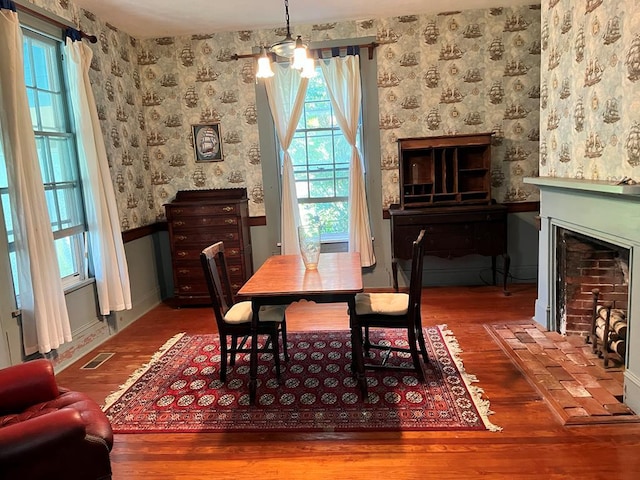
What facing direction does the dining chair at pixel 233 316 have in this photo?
to the viewer's right

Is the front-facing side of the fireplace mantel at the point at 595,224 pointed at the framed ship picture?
no

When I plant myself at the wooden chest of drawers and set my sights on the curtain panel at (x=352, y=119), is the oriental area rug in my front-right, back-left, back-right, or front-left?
front-right

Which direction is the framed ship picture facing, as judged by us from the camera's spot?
facing the viewer

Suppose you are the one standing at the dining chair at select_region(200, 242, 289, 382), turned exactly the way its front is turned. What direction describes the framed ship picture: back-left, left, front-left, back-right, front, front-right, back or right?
left

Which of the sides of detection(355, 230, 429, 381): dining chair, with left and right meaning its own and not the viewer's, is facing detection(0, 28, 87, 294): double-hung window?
front

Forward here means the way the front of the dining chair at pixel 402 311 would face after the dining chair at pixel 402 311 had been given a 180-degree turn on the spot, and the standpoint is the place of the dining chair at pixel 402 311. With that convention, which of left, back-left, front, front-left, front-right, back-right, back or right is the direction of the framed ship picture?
back-left

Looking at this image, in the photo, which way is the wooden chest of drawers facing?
toward the camera

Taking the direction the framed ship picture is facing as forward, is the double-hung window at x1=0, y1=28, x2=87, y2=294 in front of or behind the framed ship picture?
in front

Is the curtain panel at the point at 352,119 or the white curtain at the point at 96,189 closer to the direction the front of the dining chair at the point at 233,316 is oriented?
the curtain panel

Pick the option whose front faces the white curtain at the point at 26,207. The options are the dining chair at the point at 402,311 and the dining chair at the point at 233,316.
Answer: the dining chair at the point at 402,311

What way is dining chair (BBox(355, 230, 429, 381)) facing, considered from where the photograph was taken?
facing to the left of the viewer

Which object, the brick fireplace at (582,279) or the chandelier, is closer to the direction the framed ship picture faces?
the chandelier

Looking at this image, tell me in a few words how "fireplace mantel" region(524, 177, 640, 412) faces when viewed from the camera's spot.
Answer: facing the viewer and to the left of the viewer

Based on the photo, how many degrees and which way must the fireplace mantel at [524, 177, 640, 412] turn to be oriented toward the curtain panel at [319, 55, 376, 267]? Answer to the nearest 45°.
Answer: approximately 90° to its right
